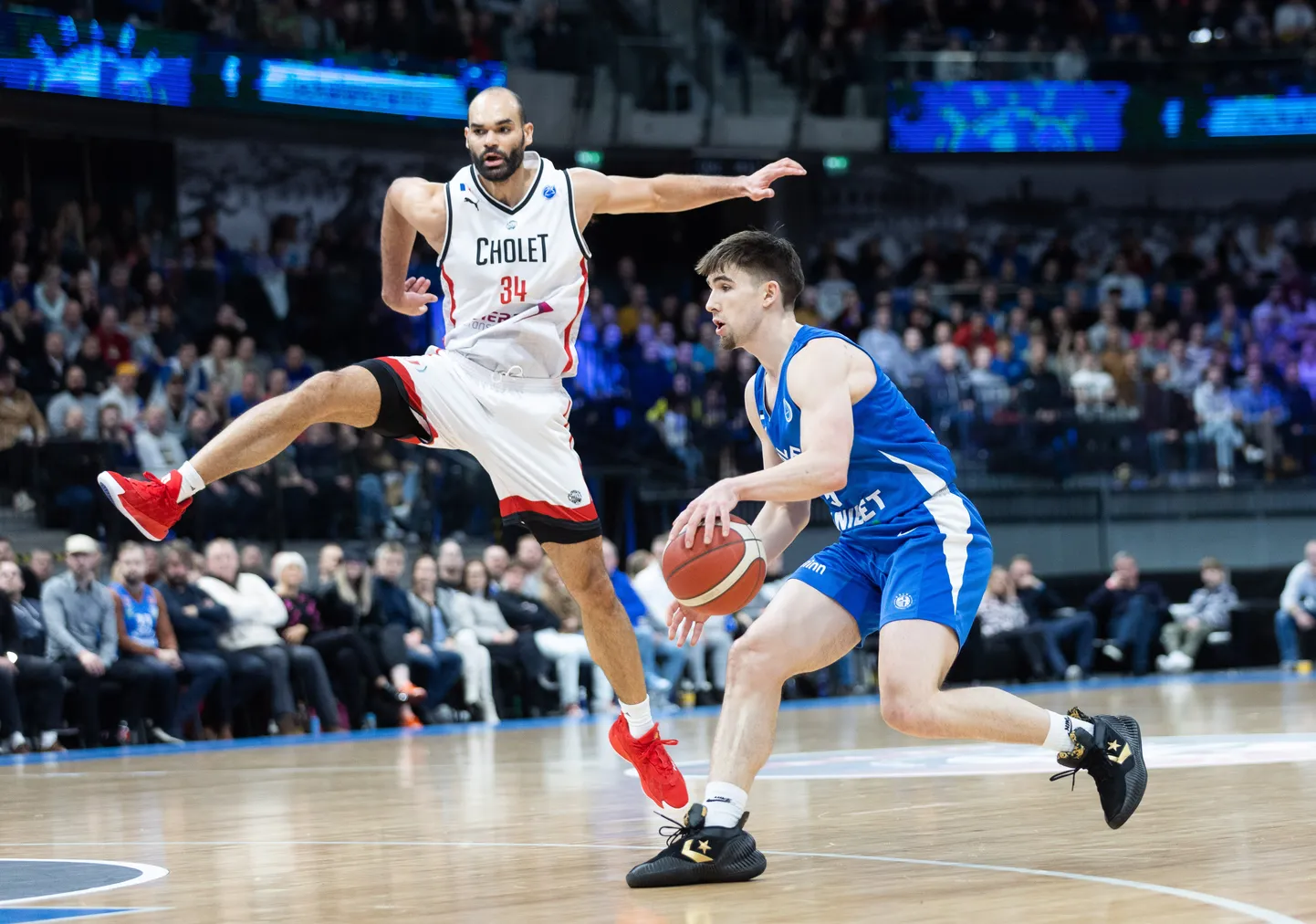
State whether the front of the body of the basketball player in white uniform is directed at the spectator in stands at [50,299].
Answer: no

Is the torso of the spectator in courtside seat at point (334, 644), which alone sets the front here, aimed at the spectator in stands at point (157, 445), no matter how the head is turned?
no

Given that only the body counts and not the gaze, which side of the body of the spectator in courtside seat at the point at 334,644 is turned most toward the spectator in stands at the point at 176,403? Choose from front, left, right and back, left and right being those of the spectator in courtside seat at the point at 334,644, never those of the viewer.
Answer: back

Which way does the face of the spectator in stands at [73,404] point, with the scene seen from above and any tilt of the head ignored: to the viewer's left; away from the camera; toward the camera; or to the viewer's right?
toward the camera

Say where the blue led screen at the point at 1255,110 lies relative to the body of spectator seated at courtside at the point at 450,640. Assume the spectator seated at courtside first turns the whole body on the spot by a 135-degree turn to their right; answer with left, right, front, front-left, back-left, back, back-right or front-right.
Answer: back-right

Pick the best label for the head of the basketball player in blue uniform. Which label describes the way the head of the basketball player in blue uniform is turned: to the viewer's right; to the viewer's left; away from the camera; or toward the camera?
to the viewer's left

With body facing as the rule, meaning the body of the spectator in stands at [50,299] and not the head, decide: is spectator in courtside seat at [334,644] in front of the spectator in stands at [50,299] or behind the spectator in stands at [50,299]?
in front

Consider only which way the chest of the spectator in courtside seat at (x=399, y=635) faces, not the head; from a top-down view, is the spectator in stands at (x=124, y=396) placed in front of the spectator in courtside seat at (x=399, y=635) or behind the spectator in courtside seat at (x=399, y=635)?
behind

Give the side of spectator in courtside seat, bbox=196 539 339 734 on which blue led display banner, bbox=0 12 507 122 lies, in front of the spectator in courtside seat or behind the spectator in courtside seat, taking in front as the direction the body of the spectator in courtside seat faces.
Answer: behind

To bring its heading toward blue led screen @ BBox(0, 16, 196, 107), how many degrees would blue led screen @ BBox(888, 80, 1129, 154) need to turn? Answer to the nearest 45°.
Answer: approximately 45° to its right

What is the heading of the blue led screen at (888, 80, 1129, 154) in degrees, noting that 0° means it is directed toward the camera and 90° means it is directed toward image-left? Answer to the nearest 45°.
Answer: approximately 0°

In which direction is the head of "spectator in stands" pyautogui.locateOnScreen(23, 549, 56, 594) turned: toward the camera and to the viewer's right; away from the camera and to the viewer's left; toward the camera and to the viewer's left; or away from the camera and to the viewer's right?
toward the camera and to the viewer's right

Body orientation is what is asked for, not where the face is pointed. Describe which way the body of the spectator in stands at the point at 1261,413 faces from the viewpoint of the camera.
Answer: toward the camera

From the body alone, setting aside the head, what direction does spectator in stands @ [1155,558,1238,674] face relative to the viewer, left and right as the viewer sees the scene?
facing the viewer and to the left of the viewer

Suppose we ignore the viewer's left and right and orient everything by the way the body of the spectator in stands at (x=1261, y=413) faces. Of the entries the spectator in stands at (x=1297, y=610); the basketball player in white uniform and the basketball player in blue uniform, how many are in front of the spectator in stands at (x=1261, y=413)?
3

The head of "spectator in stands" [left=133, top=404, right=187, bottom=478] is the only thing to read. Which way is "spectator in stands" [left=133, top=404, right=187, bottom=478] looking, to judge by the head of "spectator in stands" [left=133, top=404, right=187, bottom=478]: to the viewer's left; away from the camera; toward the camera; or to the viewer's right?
toward the camera

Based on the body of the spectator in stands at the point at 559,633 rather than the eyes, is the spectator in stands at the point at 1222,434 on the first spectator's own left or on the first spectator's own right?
on the first spectator's own left

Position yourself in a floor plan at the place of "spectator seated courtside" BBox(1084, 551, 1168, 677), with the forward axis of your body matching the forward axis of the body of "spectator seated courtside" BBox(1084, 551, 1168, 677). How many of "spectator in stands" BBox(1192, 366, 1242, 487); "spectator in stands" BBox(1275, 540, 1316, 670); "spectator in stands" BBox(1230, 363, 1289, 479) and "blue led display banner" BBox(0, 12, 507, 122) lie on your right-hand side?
1

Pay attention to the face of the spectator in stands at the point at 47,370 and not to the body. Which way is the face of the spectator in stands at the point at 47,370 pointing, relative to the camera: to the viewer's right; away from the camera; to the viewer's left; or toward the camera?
toward the camera

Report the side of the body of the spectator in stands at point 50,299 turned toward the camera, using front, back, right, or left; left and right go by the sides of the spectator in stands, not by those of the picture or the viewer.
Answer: front
